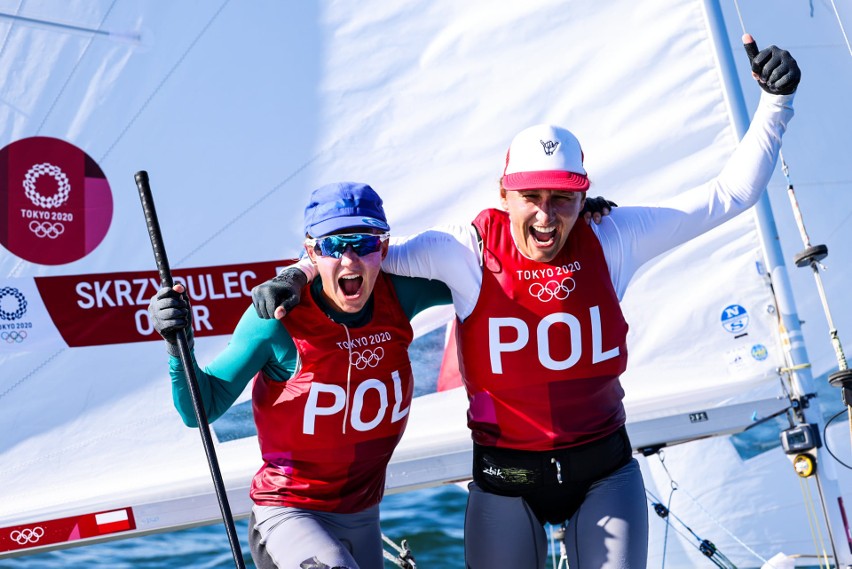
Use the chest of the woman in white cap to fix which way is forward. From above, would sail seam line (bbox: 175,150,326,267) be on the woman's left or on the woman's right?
on the woman's right

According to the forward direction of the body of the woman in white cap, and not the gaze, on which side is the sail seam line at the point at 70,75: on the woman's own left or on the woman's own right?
on the woman's own right

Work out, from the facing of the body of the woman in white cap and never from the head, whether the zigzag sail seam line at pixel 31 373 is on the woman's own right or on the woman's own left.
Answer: on the woman's own right

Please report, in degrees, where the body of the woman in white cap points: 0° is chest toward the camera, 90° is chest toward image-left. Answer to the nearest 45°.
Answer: approximately 0°
